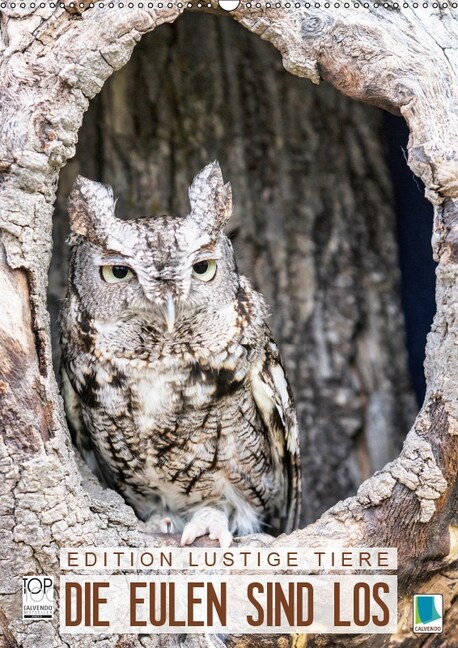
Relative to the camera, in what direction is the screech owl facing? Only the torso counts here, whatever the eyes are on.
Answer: toward the camera
